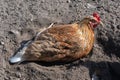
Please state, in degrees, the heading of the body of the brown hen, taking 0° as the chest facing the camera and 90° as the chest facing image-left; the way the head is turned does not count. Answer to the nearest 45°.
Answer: approximately 270°
